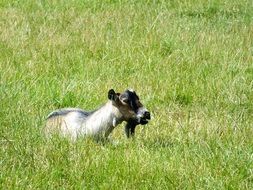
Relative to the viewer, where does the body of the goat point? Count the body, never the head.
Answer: to the viewer's right
